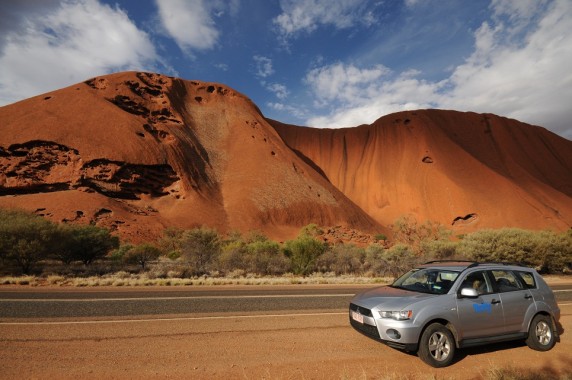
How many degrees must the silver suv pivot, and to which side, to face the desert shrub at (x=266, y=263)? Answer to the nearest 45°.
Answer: approximately 90° to its right

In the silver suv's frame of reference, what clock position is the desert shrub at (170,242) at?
The desert shrub is roughly at 3 o'clock from the silver suv.

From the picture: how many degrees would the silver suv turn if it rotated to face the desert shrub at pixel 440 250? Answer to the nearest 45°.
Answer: approximately 135° to its right

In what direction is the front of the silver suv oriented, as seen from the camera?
facing the viewer and to the left of the viewer

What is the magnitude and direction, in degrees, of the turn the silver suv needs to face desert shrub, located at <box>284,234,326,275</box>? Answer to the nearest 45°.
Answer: approximately 90° to its right

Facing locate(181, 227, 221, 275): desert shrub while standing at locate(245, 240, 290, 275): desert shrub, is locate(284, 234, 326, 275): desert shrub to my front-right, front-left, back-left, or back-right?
back-right

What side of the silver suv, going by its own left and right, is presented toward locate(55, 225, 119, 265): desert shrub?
right

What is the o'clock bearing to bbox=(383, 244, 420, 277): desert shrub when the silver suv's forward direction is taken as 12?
The desert shrub is roughly at 4 o'clock from the silver suv.

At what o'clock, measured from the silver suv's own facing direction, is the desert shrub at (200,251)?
The desert shrub is roughly at 3 o'clock from the silver suv.
